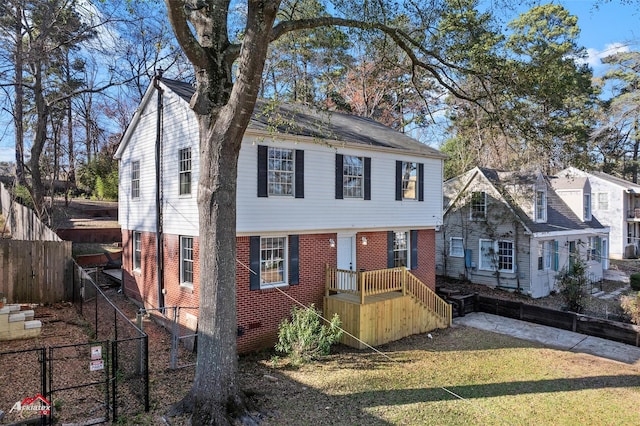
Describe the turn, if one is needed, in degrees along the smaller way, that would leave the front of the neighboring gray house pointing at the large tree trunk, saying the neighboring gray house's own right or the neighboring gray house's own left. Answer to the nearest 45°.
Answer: approximately 45° to the neighboring gray house's own right

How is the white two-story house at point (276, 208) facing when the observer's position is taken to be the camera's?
facing the viewer and to the right of the viewer

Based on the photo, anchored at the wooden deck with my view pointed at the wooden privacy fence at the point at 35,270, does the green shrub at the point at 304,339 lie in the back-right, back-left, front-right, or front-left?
front-left

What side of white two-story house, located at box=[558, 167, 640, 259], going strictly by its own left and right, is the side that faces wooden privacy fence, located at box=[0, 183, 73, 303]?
right

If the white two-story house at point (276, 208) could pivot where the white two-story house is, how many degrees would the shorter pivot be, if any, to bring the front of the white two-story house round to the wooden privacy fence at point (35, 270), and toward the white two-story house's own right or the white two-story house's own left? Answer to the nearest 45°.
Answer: approximately 135° to the white two-story house's own right

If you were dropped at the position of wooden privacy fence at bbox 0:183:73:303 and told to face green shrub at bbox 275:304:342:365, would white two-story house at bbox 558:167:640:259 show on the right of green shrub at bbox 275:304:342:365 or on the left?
left

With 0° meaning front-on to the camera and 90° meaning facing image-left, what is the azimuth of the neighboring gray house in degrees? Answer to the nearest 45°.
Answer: approximately 315°

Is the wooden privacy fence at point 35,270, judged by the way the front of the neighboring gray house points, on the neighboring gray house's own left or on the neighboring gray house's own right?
on the neighboring gray house's own right

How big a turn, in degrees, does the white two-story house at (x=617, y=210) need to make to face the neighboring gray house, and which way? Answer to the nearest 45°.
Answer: approximately 45° to its right

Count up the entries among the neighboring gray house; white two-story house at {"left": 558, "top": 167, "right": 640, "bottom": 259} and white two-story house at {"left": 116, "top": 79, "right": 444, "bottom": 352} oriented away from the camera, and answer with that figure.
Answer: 0
